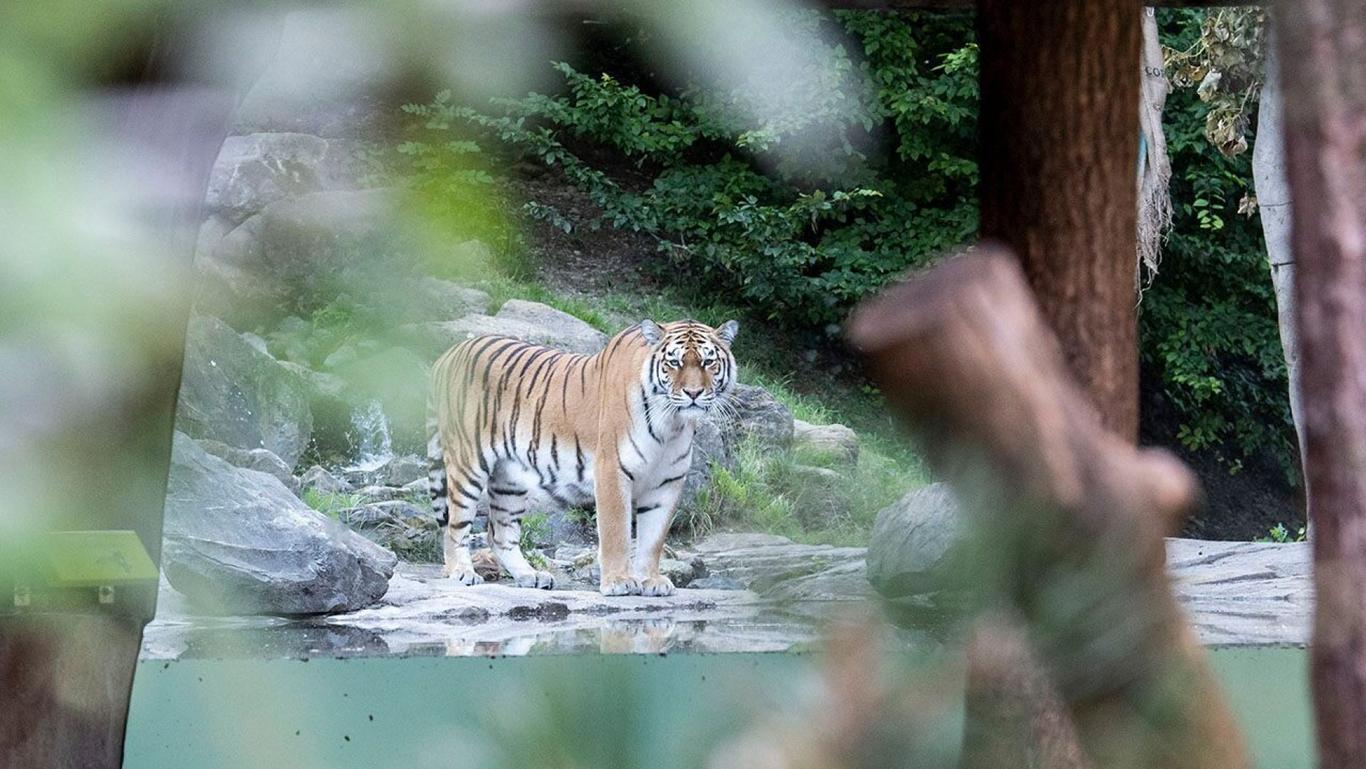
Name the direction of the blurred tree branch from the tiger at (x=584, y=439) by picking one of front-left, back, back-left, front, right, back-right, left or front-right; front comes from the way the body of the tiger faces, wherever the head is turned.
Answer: front-right

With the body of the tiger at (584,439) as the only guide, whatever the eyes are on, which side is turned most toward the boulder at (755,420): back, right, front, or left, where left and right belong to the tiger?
left

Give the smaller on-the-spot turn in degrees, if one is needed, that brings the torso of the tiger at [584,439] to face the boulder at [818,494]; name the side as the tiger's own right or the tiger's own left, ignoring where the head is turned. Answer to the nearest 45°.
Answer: approximately 45° to the tiger's own left

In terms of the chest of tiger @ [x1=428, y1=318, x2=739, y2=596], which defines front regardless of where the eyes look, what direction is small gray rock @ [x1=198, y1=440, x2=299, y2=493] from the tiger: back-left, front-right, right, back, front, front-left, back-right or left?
back-right

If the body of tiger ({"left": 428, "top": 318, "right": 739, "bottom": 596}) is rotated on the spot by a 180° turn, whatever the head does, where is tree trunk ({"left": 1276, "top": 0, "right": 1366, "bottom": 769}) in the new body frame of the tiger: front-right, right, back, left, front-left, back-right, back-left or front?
back-left

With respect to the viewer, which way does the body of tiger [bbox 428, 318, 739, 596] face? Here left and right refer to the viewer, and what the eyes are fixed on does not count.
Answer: facing the viewer and to the right of the viewer

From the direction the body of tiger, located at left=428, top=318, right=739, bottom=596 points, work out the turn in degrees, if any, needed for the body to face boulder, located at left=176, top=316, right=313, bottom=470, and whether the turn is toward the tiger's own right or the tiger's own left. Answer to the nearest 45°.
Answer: approximately 135° to the tiger's own right

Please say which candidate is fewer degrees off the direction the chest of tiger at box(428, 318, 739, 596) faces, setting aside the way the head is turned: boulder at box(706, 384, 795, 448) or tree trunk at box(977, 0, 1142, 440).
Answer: the tree trunk

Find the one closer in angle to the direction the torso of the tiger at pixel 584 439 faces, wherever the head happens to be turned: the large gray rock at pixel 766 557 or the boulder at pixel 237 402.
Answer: the large gray rock
